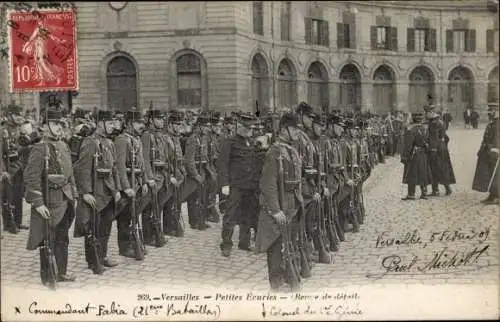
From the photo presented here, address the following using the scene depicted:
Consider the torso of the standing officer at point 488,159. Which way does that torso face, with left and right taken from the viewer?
facing to the left of the viewer

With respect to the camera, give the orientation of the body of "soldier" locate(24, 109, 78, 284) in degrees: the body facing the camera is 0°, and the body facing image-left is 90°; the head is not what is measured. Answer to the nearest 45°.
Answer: approximately 315°

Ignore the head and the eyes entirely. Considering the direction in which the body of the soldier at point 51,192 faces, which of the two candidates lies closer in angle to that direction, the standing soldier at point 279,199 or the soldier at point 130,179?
the standing soldier

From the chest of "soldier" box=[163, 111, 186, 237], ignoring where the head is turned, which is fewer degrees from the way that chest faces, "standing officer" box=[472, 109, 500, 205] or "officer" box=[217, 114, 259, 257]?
the officer

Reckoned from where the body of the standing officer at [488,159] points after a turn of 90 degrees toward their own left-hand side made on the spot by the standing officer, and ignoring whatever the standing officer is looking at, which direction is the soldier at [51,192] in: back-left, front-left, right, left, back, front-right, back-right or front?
front-right

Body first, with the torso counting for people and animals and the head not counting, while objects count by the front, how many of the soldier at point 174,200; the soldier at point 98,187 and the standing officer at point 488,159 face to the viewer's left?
1

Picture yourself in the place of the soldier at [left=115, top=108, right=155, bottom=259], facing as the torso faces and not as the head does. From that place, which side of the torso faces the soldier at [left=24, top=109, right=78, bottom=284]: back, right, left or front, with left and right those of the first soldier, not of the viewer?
right

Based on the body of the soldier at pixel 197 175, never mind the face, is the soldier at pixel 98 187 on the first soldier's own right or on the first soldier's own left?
on the first soldier's own right
